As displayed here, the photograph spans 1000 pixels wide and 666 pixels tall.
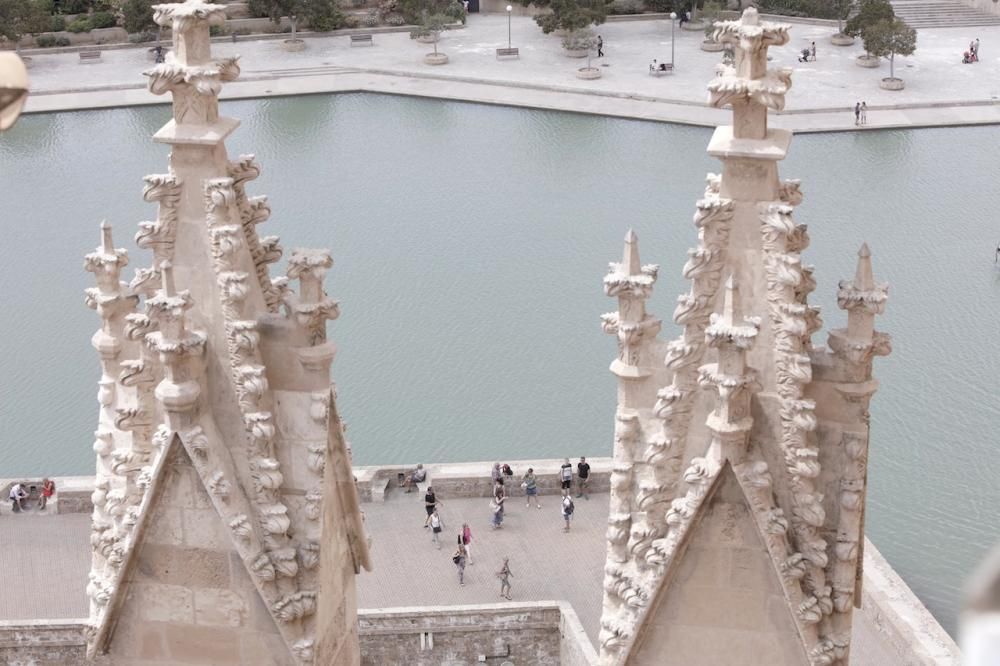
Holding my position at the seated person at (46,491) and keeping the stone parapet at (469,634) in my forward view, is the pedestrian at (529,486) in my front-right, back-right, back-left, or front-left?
front-left

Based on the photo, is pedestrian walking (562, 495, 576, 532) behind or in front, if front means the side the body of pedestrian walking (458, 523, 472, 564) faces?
behind

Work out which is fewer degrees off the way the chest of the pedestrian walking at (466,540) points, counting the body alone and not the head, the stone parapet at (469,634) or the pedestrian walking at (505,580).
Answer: the stone parapet
